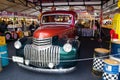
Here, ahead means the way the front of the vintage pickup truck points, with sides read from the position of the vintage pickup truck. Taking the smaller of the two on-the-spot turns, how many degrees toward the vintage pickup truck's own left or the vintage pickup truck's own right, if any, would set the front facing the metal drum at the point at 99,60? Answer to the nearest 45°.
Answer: approximately 45° to the vintage pickup truck's own left

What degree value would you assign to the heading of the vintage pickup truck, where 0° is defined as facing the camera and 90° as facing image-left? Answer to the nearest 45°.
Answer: approximately 45°

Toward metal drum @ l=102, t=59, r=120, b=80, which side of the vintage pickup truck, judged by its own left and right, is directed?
left
